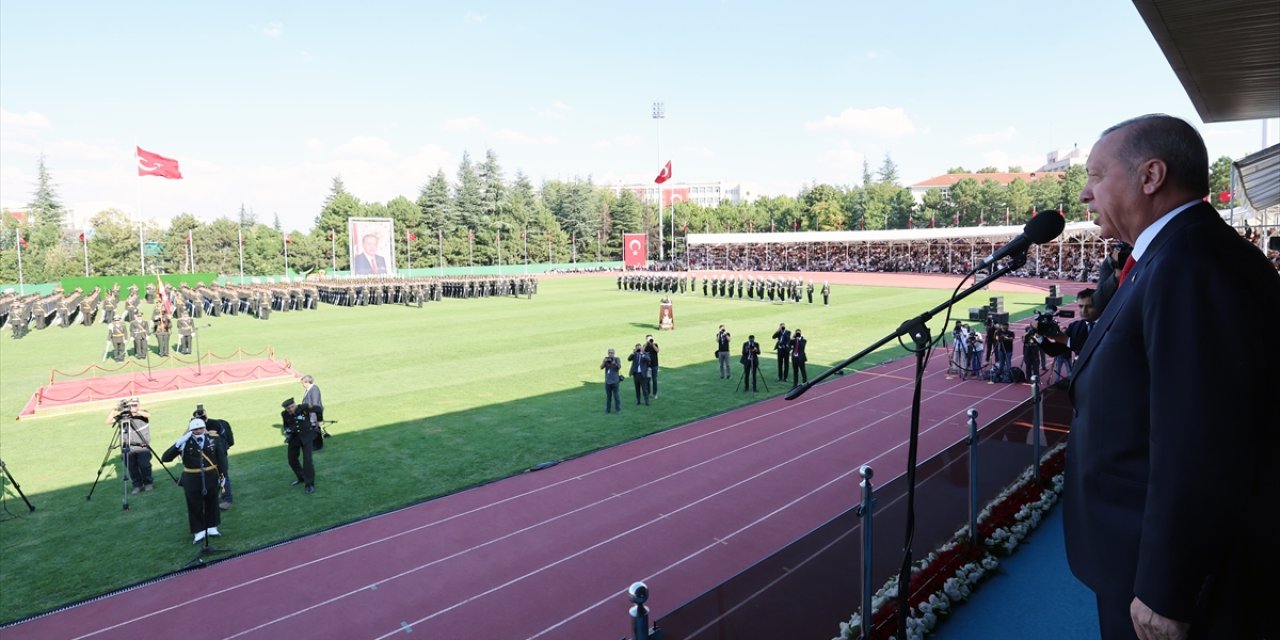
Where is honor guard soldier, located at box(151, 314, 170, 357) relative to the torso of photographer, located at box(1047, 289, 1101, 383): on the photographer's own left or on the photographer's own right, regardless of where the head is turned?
on the photographer's own right

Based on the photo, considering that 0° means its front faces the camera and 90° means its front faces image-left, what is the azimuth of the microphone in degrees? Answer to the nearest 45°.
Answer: approximately 270°

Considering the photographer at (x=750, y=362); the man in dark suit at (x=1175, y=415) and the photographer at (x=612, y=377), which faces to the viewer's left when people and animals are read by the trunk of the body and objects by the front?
the man in dark suit

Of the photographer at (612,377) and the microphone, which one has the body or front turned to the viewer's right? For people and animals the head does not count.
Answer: the microphone

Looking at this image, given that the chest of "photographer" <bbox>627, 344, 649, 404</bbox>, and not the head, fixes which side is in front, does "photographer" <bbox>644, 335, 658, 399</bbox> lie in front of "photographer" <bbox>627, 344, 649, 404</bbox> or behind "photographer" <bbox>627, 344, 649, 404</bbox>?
behind

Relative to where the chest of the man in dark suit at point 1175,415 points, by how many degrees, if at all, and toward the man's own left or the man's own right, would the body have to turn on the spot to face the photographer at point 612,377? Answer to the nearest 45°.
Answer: approximately 45° to the man's own right

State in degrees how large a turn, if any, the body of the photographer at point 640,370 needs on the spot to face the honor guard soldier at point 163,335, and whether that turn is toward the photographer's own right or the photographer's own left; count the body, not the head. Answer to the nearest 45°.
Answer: approximately 135° to the photographer's own right

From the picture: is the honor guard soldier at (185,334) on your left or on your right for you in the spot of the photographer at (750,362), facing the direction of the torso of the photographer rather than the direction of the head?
on your right
